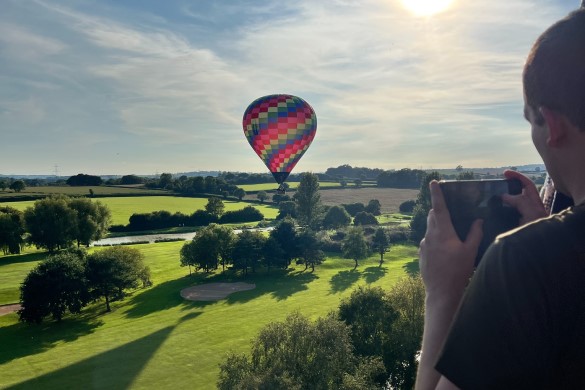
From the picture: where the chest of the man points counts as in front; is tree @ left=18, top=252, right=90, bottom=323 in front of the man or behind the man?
in front

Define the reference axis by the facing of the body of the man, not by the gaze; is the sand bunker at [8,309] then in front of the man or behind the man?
in front

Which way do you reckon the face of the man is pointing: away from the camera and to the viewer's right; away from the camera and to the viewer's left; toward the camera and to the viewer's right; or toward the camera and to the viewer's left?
away from the camera and to the viewer's left

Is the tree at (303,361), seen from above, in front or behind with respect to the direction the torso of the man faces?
in front

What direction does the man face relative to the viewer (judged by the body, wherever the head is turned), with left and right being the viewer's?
facing away from the viewer and to the left of the viewer

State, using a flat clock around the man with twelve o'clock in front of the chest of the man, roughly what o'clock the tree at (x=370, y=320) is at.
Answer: The tree is roughly at 1 o'clock from the man.
